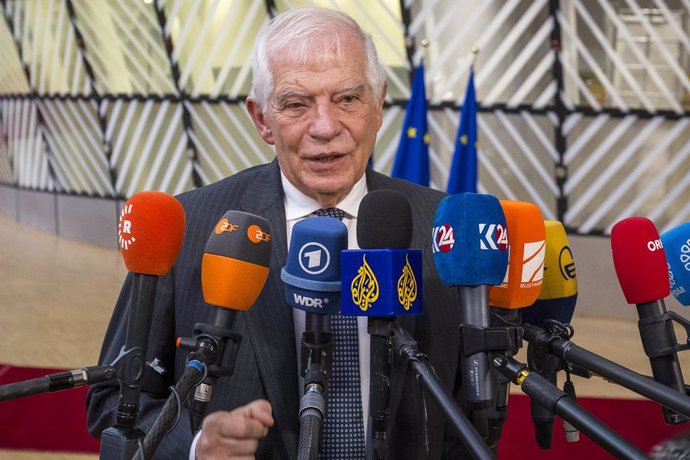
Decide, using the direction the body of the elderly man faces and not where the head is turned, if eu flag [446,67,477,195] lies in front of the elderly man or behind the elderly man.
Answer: behind

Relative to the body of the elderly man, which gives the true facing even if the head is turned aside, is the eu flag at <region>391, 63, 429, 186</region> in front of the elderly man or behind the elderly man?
behind

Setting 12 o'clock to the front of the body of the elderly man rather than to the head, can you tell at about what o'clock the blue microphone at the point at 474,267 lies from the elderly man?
The blue microphone is roughly at 11 o'clock from the elderly man.

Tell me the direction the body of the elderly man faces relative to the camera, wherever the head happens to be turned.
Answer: toward the camera

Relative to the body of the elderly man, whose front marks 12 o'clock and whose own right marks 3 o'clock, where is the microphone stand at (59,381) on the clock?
The microphone stand is roughly at 1 o'clock from the elderly man.

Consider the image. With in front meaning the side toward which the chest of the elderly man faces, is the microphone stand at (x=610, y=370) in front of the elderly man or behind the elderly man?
in front

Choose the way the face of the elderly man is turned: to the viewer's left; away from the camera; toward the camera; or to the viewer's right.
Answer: toward the camera

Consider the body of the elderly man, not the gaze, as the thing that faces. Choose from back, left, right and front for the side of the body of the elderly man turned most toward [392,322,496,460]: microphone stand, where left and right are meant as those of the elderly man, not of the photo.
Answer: front
